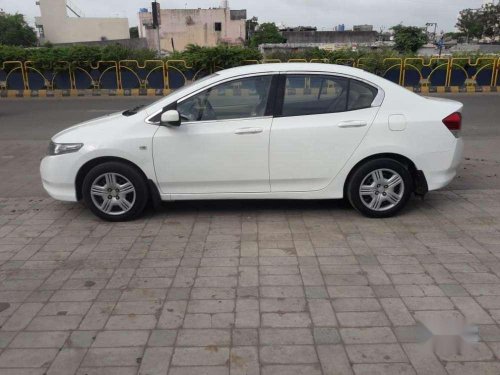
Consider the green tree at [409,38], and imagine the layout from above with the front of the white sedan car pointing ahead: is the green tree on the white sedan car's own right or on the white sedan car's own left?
on the white sedan car's own right

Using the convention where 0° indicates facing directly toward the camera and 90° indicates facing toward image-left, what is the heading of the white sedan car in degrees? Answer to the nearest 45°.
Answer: approximately 90°
